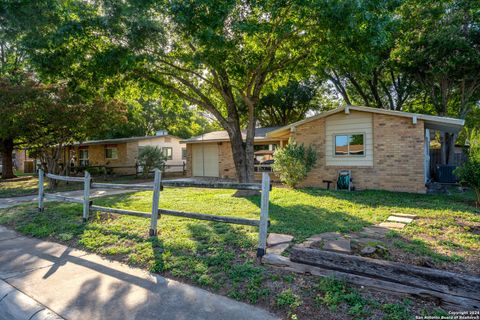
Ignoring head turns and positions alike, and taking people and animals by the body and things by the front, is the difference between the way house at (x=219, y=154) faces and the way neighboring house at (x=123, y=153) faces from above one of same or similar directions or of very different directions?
same or similar directions

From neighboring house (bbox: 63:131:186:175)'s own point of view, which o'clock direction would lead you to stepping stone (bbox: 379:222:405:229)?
The stepping stone is roughly at 10 o'clock from the neighboring house.

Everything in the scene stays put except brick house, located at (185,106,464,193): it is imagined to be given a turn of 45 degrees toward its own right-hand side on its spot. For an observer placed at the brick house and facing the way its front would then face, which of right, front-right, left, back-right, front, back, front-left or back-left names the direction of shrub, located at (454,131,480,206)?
left

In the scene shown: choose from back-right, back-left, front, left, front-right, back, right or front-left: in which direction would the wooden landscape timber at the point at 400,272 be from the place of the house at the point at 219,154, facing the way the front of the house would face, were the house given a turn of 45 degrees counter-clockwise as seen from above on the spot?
front-right

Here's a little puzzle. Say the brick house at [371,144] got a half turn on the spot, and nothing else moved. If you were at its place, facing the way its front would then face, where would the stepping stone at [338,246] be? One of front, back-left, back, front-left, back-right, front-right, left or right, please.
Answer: back

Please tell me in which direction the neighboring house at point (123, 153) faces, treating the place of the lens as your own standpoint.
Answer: facing the viewer and to the left of the viewer

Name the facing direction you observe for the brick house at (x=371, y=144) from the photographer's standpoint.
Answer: facing the viewer

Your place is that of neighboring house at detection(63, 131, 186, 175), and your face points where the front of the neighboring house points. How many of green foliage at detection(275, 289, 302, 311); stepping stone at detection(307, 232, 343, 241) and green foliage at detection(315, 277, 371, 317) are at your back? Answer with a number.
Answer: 0

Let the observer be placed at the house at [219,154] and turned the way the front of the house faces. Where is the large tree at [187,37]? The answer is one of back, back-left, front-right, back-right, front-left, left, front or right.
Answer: front

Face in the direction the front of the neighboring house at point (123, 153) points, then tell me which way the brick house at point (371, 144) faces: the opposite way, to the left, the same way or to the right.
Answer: the same way

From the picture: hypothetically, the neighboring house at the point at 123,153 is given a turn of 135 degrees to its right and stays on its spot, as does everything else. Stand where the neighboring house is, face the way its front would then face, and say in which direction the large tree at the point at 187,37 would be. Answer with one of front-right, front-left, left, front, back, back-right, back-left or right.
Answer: back

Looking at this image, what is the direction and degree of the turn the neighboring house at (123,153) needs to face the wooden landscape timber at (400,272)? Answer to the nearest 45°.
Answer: approximately 45° to its left

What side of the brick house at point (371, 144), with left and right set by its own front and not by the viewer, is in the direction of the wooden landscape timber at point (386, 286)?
front

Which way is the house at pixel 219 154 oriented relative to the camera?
toward the camera

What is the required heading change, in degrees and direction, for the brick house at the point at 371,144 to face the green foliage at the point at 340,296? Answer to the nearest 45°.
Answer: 0° — it already faces it

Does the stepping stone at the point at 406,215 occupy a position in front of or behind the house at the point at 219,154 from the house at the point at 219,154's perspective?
in front

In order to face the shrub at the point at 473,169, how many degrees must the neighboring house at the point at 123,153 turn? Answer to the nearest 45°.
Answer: approximately 90° to its left
